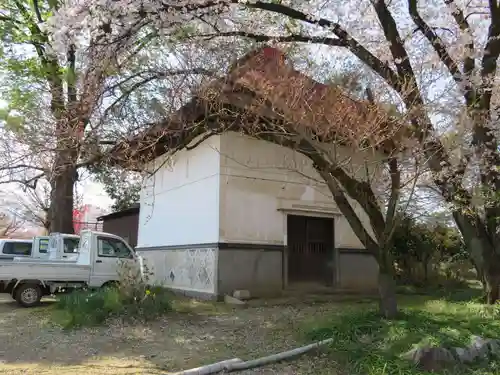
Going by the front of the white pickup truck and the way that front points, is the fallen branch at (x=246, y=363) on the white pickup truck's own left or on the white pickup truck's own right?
on the white pickup truck's own right

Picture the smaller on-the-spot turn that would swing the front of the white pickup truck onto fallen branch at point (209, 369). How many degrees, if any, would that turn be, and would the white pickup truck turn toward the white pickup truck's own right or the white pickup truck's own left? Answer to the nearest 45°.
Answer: approximately 90° to the white pickup truck's own right

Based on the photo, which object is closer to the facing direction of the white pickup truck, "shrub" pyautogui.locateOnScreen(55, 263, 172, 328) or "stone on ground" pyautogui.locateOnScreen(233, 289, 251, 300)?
the stone on ground

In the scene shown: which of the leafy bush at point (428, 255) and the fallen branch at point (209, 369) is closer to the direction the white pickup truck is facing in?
the leafy bush

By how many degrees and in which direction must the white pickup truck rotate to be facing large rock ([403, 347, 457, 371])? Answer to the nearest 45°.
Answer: approximately 45° to its right

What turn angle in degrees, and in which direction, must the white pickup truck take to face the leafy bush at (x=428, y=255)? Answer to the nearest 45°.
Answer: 0° — it already faces it

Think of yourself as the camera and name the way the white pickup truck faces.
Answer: facing to the right of the viewer
